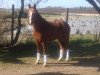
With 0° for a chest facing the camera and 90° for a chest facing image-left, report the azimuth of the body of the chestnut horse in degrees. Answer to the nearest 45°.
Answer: approximately 45°
